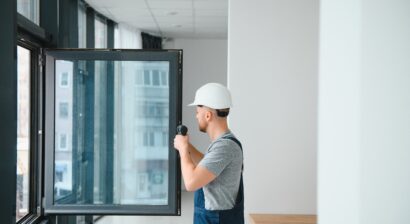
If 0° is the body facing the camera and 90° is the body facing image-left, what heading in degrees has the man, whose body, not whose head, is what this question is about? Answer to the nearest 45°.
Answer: approximately 90°
